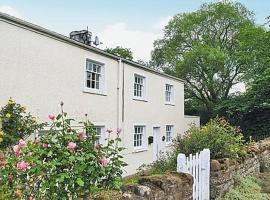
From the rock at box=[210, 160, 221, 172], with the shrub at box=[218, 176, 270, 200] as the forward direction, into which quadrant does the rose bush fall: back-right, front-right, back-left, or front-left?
back-right

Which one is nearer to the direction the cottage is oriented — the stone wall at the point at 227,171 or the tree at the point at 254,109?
the stone wall

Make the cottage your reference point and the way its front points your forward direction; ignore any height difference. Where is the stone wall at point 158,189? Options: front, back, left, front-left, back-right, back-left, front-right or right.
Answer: front-right

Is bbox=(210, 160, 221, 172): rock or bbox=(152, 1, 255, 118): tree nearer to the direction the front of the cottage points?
the rock

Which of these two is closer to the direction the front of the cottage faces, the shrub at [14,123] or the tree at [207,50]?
the shrub

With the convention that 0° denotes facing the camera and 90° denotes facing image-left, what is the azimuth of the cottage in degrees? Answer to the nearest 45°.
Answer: approximately 315°

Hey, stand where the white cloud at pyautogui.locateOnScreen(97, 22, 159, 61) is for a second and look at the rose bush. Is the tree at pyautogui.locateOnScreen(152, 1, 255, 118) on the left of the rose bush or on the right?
left

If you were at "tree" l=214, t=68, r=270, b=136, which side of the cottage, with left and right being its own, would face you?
left

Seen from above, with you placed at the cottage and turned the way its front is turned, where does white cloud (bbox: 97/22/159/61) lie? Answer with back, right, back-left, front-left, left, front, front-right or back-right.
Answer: back-left

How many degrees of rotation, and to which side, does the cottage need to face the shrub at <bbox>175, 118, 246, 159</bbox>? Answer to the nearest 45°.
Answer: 0° — it already faces it

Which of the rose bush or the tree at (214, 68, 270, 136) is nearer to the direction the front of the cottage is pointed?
the rose bush

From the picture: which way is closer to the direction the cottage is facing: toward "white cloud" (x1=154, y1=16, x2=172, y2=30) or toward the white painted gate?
the white painted gate

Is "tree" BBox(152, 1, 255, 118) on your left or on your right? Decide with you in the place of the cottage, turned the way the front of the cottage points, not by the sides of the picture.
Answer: on your left
